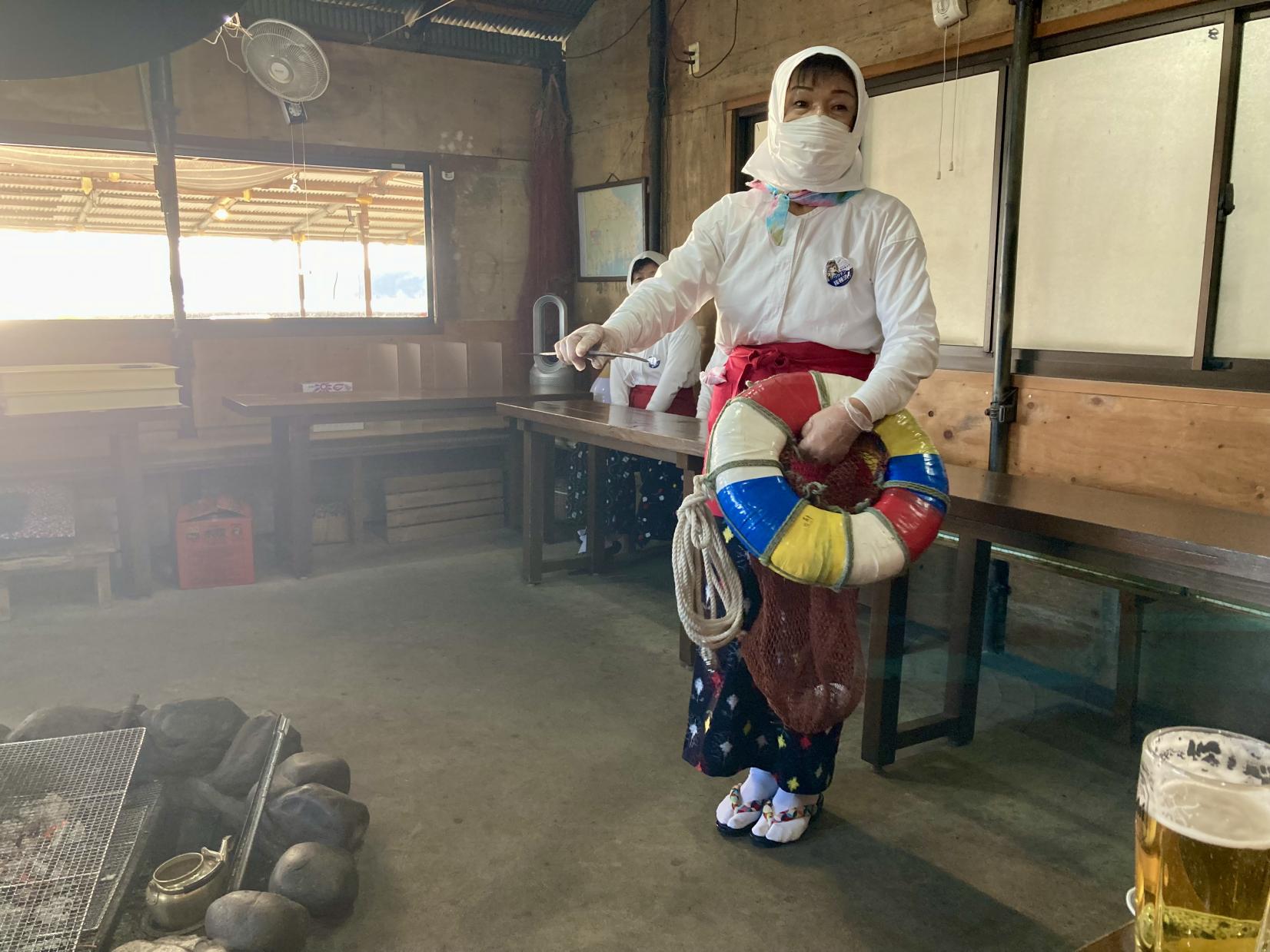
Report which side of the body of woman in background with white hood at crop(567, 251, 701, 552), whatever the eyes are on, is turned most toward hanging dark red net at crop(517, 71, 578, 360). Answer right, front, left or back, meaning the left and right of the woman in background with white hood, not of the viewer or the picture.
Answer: right

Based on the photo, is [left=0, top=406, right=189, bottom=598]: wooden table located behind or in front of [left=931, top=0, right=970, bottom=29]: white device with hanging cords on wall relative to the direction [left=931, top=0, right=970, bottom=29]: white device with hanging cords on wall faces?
in front

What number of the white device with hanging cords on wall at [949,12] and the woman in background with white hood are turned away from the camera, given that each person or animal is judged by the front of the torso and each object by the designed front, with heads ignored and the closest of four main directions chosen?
0

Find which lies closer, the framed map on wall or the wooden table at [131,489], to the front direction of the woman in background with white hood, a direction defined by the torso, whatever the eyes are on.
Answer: the wooden table

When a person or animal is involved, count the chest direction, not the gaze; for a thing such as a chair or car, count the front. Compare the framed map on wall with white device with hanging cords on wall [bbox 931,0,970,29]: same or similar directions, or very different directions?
same or similar directions

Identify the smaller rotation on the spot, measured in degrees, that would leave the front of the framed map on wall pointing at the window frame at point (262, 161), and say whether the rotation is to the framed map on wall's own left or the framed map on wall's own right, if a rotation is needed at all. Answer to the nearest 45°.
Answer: approximately 45° to the framed map on wall's own right

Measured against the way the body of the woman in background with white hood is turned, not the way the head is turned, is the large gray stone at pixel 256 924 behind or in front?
in front

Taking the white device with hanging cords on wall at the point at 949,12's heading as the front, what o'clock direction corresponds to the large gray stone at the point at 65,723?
The large gray stone is roughly at 12 o'clock from the white device with hanging cords on wall.

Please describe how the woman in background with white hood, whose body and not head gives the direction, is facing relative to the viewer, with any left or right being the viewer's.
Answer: facing the viewer and to the left of the viewer

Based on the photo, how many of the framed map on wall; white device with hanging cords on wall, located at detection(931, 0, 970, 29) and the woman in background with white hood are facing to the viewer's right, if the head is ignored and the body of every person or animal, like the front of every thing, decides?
0

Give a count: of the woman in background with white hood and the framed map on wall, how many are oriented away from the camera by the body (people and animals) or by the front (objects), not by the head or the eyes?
0

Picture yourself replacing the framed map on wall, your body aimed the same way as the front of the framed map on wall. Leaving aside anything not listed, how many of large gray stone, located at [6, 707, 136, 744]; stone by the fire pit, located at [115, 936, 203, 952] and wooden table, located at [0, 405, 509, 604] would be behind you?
0
